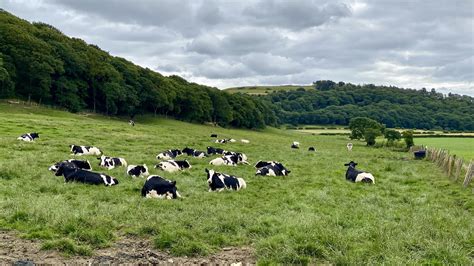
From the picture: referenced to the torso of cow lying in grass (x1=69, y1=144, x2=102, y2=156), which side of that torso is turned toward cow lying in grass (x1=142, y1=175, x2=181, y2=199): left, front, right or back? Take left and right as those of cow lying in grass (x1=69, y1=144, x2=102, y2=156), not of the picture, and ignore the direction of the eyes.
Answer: left

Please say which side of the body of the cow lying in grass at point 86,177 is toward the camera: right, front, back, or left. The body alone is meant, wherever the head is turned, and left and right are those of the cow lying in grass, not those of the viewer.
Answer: left

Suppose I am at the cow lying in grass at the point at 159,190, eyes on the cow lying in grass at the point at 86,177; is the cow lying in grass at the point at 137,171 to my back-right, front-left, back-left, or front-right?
front-right

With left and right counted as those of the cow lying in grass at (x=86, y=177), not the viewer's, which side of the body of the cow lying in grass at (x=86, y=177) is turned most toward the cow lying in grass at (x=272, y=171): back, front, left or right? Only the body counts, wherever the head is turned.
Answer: back

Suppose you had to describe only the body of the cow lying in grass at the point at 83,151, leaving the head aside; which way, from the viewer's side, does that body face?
to the viewer's left

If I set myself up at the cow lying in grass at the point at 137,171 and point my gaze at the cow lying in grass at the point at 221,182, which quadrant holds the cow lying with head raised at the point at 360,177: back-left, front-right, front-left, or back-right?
front-left

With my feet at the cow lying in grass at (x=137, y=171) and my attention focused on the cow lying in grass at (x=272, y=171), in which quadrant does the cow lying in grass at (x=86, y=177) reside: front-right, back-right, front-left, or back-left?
back-right

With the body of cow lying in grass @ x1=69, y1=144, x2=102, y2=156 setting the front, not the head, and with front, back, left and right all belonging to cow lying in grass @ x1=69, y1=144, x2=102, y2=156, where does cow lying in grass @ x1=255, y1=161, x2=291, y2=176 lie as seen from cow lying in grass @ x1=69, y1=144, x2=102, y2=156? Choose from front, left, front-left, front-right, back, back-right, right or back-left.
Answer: back-left
